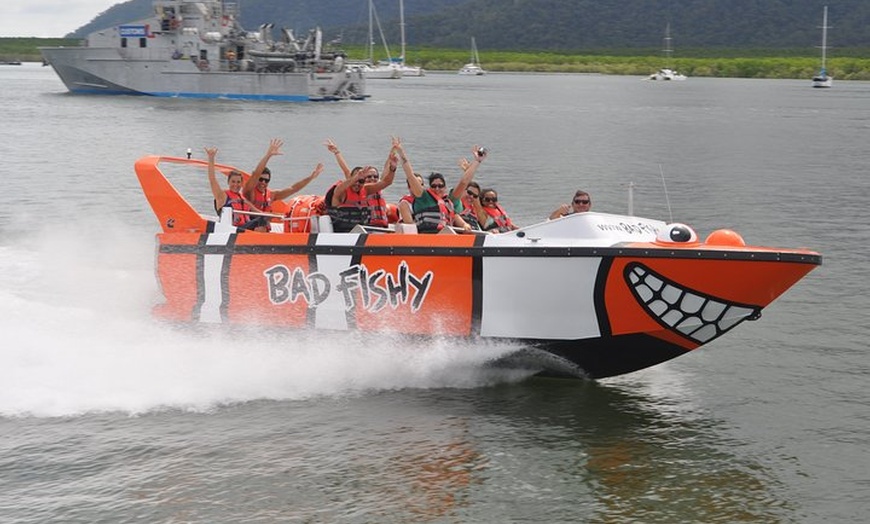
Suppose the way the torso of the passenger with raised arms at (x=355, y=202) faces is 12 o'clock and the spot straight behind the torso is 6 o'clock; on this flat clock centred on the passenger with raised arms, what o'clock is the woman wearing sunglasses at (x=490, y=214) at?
The woman wearing sunglasses is roughly at 10 o'clock from the passenger with raised arms.

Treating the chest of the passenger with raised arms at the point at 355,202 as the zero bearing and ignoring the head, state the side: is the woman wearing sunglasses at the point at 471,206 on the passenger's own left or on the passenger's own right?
on the passenger's own left

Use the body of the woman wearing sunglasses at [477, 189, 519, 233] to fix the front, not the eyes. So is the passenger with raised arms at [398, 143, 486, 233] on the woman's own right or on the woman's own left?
on the woman's own right

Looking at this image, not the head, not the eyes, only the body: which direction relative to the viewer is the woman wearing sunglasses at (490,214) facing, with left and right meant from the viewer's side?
facing the viewer and to the right of the viewer

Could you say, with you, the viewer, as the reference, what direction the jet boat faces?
facing to the right of the viewer

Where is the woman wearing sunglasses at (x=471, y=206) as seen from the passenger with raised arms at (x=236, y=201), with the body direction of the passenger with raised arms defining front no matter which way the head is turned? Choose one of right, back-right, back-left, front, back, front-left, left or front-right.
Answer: front-left

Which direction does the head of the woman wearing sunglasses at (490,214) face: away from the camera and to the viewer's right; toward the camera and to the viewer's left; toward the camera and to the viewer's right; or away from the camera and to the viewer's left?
toward the camera and to the viewer's right

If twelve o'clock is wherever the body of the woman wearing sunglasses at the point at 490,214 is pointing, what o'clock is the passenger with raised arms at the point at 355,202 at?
The passenger with raised arms is roughly at 4 o'clock from the woman wearing sunglasses.

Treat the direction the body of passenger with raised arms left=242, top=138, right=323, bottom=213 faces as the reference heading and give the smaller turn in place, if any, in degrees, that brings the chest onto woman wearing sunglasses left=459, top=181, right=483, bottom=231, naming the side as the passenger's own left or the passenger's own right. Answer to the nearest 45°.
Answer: approximately 45° to the passenger's own left
